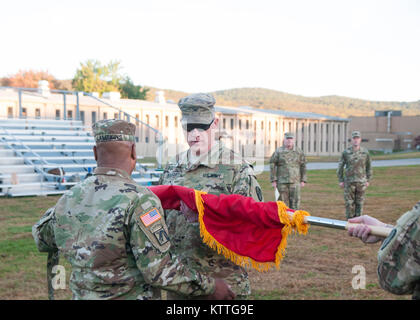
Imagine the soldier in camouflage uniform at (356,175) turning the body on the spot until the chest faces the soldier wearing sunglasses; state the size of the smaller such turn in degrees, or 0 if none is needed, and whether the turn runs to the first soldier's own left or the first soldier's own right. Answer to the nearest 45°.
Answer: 0° — they already face them

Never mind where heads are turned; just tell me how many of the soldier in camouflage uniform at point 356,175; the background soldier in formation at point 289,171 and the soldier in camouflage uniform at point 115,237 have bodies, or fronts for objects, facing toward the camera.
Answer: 2

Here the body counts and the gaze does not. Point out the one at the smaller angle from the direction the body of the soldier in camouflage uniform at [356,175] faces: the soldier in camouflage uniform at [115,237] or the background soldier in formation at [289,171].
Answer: the soldier in camouflage uniform

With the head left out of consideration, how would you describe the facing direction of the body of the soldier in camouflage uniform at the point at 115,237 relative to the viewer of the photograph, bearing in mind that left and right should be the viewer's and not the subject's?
facing away from the viewer and to the right of the viewer

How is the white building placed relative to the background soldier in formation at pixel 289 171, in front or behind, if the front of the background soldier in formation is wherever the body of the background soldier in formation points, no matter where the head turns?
behind

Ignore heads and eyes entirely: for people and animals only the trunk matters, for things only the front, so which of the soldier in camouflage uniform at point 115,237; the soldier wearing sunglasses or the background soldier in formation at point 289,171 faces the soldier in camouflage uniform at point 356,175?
the soldier in camouflage uniform at point 115,237

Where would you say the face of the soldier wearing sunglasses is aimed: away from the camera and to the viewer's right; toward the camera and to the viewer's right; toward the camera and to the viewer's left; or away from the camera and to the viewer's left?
toward the camera and to the viewer's left

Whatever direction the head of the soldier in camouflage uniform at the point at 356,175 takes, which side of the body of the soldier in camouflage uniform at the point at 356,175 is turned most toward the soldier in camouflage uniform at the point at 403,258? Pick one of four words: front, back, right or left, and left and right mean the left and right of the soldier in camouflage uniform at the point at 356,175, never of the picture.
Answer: front

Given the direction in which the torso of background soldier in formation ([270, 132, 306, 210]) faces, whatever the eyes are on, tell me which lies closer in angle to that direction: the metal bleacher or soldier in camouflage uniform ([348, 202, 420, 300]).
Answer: the soldier in camouflage uniform

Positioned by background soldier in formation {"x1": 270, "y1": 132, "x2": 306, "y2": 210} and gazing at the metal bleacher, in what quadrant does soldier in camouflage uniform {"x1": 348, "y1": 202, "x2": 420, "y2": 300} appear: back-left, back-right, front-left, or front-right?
back-left

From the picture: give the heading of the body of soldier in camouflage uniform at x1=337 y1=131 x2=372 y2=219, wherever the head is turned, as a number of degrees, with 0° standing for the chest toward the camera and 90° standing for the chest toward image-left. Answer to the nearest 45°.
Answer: approximately 0°

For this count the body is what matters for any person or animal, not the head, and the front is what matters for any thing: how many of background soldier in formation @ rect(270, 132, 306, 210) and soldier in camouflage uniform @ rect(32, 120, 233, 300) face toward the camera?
1

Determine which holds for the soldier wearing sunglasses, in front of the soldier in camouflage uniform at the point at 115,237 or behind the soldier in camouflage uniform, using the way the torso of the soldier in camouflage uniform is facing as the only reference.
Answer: in front

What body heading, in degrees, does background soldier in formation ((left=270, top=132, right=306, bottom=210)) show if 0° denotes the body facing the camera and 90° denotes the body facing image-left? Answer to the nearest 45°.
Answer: approximately 0°

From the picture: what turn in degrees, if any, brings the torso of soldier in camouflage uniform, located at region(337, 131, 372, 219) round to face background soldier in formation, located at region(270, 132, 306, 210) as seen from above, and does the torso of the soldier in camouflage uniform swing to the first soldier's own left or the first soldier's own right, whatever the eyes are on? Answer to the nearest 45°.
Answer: approximately 90° to the first soldier's own right

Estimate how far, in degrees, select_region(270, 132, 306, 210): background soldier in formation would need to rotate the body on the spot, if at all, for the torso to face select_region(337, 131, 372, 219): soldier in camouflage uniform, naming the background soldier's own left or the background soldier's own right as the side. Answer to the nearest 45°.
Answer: approximately 90° to the background soldier's own left

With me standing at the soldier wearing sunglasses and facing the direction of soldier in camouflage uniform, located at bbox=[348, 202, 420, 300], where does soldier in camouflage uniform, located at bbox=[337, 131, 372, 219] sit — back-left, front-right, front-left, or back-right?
back-left

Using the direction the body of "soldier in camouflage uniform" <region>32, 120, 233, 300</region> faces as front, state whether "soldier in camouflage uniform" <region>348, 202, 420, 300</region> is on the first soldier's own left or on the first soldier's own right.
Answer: on the first soldier's own right
